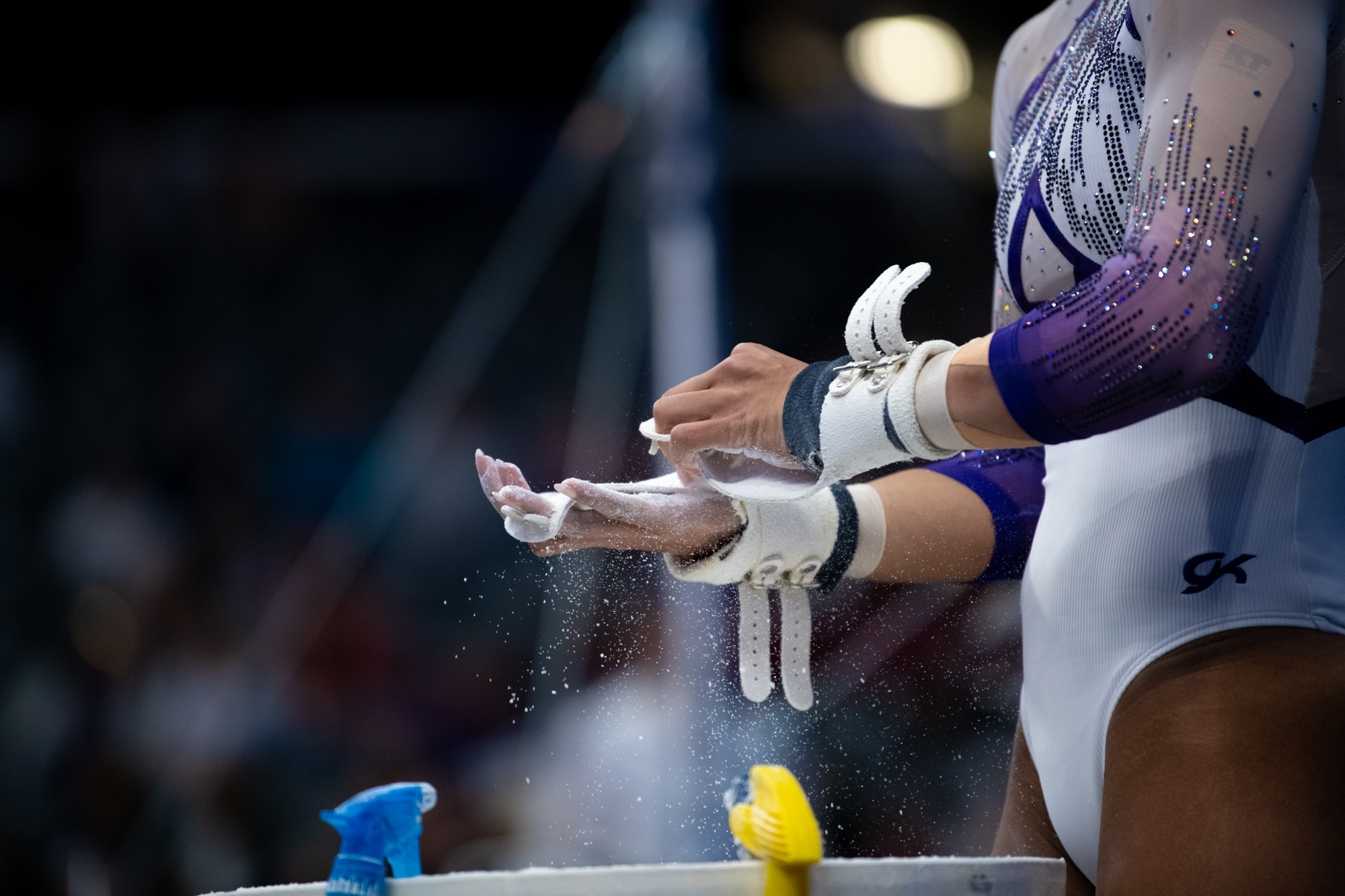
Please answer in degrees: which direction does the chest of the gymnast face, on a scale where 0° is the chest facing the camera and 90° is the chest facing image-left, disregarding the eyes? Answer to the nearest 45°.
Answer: approximately 45°
